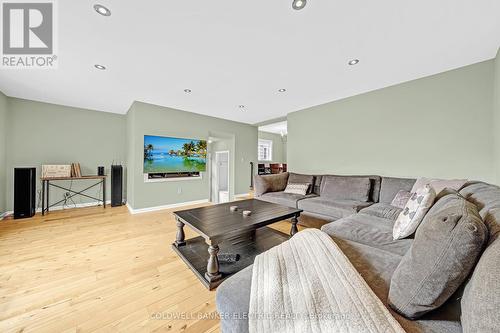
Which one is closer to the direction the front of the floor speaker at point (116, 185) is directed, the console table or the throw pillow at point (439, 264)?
the throw pillow

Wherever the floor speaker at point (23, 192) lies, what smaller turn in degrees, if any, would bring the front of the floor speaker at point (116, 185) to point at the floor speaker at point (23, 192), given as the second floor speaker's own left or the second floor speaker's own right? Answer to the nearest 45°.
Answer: approximately 90° to the second floor speaker's own right

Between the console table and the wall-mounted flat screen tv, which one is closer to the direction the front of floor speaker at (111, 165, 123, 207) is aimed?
the wall-mounted flat screen tv

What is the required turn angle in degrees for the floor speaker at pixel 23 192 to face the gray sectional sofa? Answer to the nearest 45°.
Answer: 0° — it already faces it

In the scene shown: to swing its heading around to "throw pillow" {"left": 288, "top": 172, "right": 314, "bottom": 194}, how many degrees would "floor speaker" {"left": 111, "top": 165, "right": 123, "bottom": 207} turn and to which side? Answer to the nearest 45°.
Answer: approximately 45° to its left

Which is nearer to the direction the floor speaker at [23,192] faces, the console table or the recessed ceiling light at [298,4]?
the recessed ceiling light
